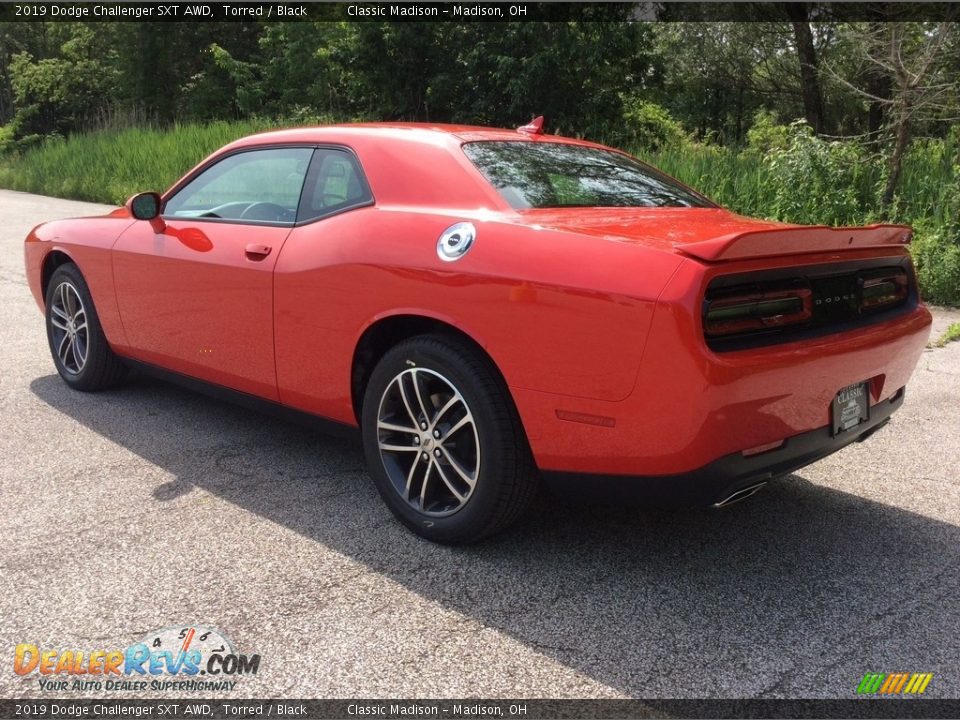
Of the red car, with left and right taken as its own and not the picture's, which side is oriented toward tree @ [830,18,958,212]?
right

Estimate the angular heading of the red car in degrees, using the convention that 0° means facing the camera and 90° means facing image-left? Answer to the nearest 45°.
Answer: approximately 135°

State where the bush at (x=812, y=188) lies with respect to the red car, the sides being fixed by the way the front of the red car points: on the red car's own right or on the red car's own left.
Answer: on the red car's own right
